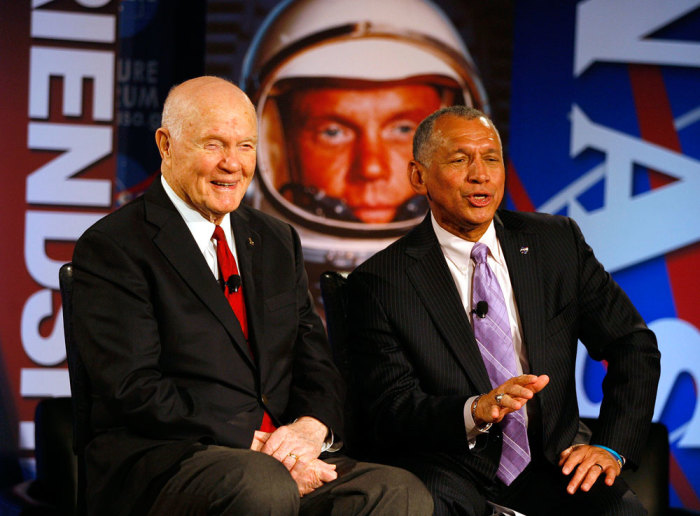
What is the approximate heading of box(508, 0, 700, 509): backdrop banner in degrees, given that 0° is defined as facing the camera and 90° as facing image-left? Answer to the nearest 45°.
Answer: approximately 0°

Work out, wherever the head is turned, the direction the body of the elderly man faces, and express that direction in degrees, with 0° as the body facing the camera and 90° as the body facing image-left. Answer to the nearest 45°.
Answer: approximately 315°

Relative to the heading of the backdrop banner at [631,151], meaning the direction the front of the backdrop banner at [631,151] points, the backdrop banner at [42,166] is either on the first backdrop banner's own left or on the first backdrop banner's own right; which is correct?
on the first backdrop banner's own right

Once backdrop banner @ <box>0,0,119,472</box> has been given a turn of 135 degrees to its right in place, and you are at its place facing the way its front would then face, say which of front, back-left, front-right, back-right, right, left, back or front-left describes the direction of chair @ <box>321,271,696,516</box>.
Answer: back

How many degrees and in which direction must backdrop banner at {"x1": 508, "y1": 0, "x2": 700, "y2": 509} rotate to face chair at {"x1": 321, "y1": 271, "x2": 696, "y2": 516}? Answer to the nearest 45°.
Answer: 0° — it already faces it

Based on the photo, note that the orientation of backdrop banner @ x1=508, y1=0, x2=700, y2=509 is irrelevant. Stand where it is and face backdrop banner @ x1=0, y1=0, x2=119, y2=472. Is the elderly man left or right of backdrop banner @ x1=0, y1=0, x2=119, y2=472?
left

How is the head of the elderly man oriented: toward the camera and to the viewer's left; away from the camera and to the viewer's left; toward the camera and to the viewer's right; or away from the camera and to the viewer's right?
toward the camera and to the viewer's right

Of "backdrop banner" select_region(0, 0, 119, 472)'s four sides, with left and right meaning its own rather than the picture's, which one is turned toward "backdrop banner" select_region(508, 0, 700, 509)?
left

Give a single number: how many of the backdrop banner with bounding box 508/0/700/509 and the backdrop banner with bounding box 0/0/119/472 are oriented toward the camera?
2
